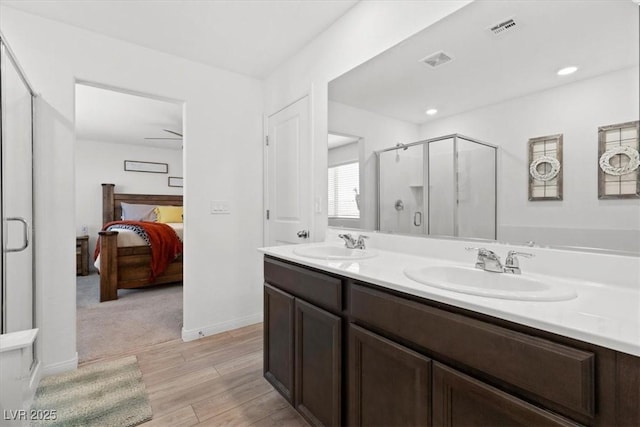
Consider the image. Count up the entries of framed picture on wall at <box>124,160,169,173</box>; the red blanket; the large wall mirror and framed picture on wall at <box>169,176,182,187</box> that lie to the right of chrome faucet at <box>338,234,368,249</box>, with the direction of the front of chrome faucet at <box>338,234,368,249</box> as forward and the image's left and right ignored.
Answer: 3

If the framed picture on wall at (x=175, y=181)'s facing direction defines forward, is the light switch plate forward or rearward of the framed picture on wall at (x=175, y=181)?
forward

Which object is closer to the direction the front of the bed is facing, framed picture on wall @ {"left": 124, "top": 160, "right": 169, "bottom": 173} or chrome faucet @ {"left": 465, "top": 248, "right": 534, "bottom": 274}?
the chrome faucet

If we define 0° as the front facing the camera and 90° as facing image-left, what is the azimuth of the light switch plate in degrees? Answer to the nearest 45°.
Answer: approximately 0°

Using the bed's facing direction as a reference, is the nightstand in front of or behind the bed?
behind

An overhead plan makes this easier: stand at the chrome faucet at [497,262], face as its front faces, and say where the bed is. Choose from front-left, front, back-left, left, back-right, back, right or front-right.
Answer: front-right

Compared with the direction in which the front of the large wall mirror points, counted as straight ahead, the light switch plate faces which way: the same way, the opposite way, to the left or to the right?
to the left

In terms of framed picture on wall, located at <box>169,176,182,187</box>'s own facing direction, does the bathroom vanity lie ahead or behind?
ahead

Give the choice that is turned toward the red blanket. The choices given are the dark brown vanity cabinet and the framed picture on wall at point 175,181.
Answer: the framed picture on wall
